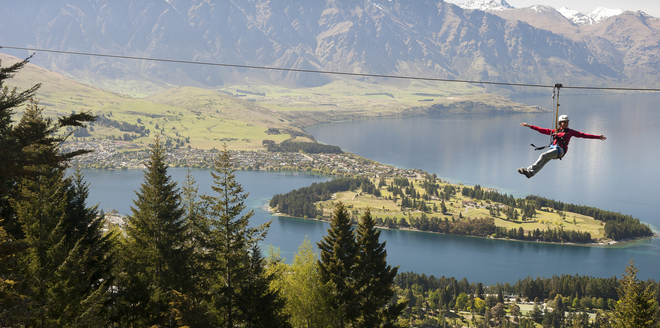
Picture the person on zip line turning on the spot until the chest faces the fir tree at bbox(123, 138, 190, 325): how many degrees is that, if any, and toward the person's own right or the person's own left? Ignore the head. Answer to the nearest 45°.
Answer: approximately 45° to the person's own right

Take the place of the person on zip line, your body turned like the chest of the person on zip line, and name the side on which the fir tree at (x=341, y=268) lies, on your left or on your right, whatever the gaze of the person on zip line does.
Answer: on your right

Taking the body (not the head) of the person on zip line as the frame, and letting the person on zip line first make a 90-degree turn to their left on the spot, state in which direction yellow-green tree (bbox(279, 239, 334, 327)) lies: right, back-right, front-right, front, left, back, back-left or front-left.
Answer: back

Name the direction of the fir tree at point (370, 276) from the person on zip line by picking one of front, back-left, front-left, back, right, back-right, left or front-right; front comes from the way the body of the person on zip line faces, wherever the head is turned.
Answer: right

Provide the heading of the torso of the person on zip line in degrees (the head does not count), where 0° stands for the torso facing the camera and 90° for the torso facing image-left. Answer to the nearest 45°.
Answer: approximately 45°

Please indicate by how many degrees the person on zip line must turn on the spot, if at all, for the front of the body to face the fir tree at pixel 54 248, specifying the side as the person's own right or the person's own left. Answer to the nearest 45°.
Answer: approximately 45° to the person's own right
